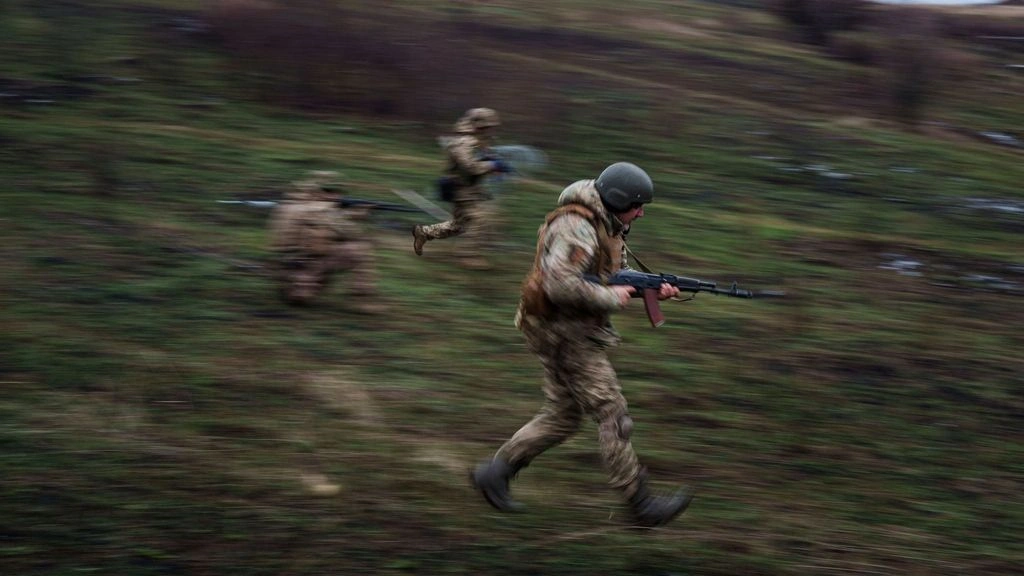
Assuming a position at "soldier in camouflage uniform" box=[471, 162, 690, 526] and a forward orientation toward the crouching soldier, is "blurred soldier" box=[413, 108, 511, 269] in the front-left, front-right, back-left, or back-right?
front-right

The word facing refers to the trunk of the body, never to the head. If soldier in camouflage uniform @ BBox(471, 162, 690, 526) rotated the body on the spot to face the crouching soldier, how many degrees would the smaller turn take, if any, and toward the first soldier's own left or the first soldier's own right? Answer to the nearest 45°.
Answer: approximately 135° to the first soldier's own left

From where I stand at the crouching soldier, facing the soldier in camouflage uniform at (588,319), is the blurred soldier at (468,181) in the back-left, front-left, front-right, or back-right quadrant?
back-left

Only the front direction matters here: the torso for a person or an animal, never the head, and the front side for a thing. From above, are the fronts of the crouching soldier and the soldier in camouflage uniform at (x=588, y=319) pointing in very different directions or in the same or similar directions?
same or similar directions

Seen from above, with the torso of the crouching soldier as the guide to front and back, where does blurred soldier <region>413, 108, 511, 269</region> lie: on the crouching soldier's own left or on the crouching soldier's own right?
on the crouching soldier's own left

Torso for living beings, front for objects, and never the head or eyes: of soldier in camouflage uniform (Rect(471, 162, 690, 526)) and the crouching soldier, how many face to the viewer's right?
2

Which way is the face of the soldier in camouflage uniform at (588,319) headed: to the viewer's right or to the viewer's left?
to the viewer's right

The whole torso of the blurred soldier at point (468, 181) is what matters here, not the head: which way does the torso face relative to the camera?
to the viewer's right

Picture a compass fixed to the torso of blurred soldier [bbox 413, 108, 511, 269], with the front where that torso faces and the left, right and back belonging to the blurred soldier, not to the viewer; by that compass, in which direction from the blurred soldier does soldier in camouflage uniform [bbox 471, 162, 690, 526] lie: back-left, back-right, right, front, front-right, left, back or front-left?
right

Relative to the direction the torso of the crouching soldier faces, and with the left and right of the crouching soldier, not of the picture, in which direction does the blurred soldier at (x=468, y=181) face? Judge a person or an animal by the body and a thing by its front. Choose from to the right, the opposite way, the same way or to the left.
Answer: the same way

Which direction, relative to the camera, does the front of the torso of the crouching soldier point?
to the viewer's right

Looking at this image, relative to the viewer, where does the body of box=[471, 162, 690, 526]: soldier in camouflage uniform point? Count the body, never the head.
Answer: to the viewer's right

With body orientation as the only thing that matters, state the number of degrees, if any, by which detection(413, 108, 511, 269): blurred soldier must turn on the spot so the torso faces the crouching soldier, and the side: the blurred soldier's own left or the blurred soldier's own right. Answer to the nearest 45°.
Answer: approximately 135° to the blurred soldier's own right
